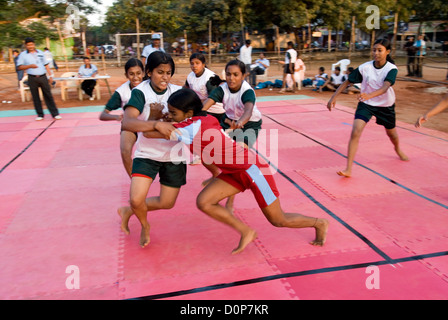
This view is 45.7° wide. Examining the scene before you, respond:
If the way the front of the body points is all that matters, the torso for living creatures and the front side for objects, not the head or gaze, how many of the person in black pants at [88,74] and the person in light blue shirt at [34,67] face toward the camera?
2

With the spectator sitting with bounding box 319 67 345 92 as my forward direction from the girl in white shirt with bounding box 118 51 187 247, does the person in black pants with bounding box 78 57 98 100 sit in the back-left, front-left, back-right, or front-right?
front-left

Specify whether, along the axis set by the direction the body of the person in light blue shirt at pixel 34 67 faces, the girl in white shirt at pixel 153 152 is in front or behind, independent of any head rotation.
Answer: in front

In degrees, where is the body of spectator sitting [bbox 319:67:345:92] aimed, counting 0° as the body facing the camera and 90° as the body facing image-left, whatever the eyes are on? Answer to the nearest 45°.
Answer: approximately 45°

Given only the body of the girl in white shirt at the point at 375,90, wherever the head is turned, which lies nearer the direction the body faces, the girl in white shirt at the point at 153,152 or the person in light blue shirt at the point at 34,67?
the girl in white shirt

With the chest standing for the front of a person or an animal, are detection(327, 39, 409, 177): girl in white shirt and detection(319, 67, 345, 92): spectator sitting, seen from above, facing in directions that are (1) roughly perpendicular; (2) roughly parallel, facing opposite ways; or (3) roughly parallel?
roughly parallel

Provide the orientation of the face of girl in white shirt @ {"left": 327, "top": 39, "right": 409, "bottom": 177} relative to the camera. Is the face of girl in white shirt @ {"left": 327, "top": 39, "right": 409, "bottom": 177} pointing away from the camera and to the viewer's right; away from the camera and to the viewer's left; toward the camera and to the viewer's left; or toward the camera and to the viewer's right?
toward the camera and to the viewer's left

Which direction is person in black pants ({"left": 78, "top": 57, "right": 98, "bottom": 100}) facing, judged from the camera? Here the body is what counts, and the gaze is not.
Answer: toward the camera

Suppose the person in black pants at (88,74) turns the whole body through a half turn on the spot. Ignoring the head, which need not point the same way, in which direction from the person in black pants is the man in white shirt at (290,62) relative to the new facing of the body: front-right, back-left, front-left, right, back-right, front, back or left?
right

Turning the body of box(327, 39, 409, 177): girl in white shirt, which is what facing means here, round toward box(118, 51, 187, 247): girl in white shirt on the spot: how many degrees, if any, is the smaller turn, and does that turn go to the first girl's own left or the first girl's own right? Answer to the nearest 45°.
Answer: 0° — they already face them

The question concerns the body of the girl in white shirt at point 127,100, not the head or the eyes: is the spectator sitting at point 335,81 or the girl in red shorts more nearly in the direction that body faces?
the girl in red shorts

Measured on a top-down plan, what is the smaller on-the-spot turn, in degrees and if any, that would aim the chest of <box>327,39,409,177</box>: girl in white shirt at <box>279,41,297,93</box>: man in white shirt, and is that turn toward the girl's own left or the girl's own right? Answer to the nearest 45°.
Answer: approximately 135° to the girl's own right
